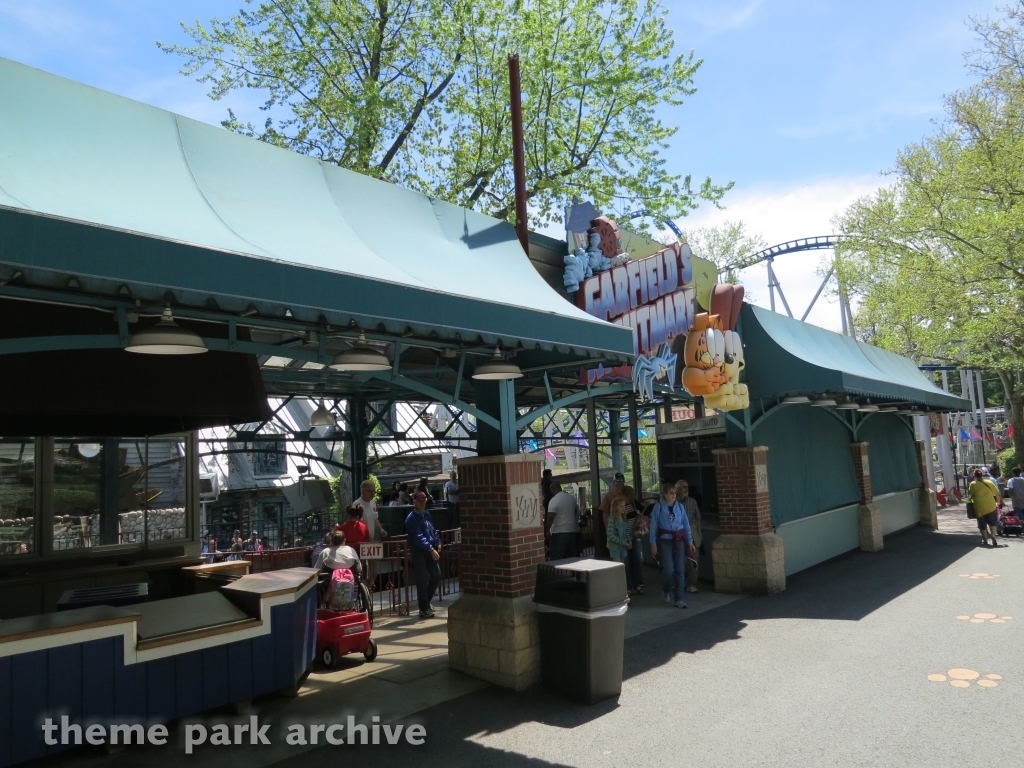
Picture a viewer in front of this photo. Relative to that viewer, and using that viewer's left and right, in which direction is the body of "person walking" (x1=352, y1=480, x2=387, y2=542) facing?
facing the viewer and to the right of the viewer

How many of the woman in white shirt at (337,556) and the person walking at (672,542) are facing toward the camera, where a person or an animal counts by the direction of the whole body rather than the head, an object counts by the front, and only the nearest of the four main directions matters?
1

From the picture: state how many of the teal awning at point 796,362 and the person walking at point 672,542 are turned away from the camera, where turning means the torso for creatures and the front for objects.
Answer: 0

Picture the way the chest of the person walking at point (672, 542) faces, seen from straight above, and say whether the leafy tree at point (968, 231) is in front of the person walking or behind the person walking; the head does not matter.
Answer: behind

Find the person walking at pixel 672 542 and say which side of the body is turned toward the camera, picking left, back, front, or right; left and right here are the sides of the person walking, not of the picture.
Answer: front

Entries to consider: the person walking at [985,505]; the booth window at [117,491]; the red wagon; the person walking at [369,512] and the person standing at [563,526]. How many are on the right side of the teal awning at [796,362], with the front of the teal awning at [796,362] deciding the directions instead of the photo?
4

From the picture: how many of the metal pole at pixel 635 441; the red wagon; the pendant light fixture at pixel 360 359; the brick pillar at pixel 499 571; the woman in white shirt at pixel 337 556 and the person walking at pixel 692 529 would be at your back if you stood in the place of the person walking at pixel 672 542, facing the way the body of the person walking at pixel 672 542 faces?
2

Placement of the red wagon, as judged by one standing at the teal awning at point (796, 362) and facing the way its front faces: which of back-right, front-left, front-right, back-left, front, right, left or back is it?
right

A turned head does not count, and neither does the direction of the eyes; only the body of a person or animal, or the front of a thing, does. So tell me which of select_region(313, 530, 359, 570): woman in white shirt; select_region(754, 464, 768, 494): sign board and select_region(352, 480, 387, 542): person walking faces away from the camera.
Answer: the woman in white shirt

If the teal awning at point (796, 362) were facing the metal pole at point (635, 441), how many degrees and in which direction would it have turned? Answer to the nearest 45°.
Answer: approximately 135° to its right

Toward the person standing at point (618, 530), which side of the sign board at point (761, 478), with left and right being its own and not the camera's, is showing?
right

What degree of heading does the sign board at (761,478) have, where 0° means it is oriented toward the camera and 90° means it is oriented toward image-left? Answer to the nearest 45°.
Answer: approximately 315°

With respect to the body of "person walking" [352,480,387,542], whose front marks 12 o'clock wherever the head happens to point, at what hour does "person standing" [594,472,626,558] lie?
"person standing" [594,472,626,558] is roughly at 10 o'clock from "person walking" [352,480,387,542].

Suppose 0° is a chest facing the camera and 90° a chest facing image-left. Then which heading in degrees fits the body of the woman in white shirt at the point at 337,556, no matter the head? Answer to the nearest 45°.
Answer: approximately 180°
